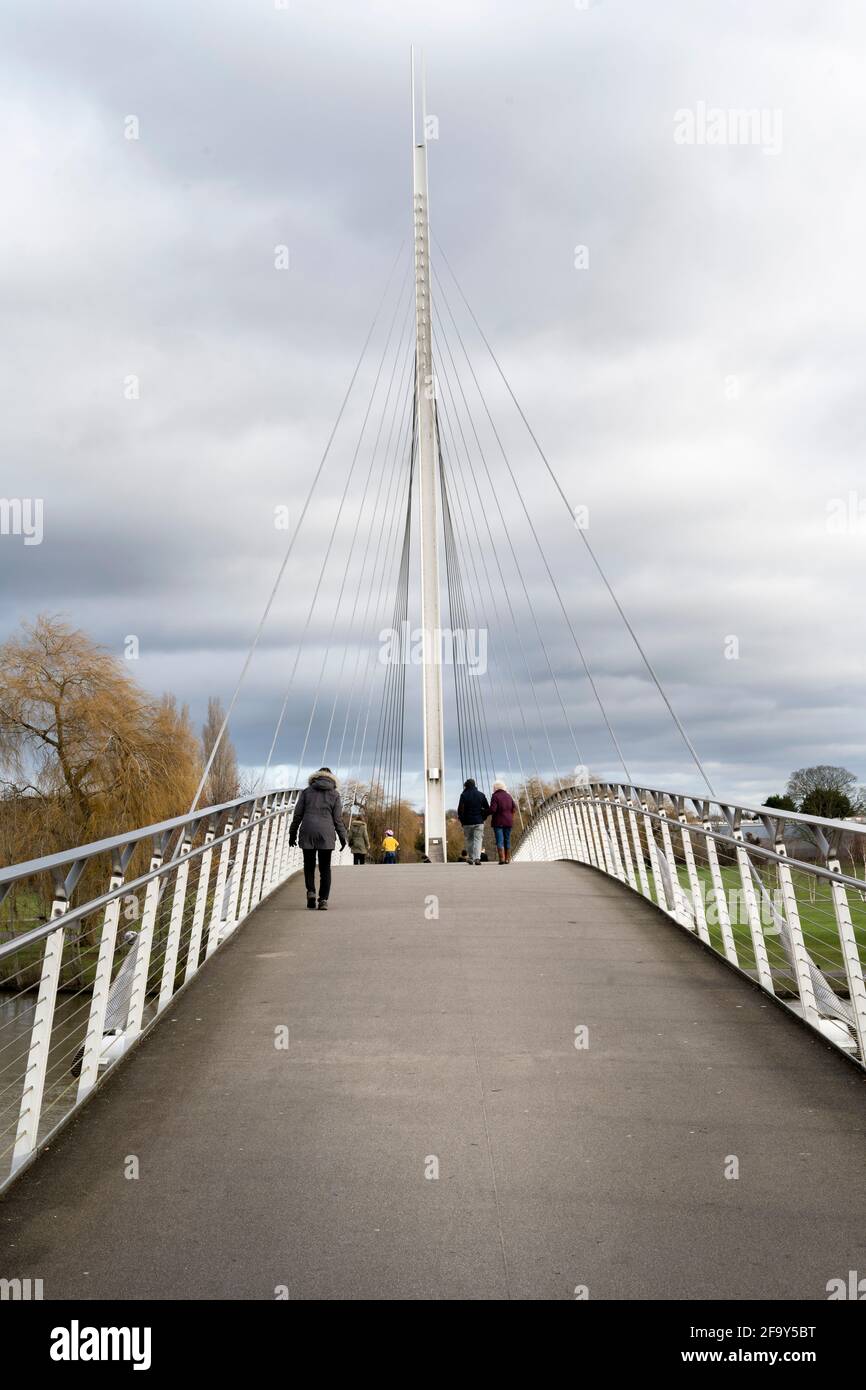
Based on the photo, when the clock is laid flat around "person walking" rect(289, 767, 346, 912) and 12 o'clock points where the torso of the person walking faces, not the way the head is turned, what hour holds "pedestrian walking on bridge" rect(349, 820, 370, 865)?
The pedestrian walking on bridge is roughly at 12 o'clock from the person walking.

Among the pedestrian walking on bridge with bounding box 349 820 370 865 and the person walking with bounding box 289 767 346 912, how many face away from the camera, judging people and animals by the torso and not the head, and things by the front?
2

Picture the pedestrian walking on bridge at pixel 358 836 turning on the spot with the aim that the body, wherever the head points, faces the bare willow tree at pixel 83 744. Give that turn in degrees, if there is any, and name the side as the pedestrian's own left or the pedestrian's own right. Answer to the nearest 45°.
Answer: approximately 45° to the pedestrian's own left

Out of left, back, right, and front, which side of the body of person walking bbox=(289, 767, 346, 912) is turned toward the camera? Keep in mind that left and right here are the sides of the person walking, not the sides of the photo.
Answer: back

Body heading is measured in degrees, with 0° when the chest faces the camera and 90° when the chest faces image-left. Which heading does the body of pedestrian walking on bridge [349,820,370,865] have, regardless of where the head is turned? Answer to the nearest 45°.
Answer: approximately 180°

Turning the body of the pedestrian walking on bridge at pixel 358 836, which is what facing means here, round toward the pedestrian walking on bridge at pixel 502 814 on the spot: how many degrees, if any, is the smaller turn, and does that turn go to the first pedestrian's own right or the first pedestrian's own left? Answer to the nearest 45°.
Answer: approximately 135° to the first pedestrian's own right

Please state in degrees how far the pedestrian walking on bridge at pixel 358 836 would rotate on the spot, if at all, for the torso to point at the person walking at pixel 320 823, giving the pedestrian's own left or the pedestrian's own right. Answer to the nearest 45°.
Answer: approximately 180°
